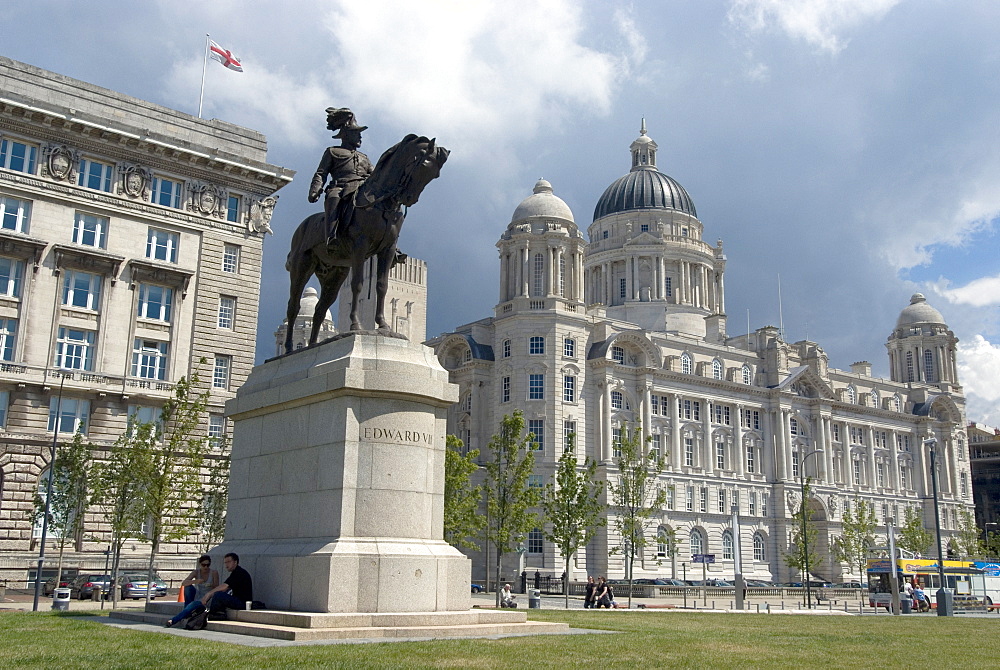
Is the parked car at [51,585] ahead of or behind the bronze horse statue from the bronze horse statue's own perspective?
behind

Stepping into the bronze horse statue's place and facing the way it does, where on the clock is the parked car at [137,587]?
The parked car is roughly at 7 o'clock from the bronze horse statue.

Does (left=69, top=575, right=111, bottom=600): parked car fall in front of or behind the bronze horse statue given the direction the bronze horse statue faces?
behind

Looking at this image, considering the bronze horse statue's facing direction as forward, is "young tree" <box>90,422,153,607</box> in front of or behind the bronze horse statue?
behind

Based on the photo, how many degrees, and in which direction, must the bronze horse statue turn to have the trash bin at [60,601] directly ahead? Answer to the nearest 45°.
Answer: approximately 180°

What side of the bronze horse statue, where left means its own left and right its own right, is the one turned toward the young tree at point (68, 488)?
back

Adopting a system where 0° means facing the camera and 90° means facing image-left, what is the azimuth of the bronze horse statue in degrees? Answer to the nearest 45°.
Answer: approximately 315°
